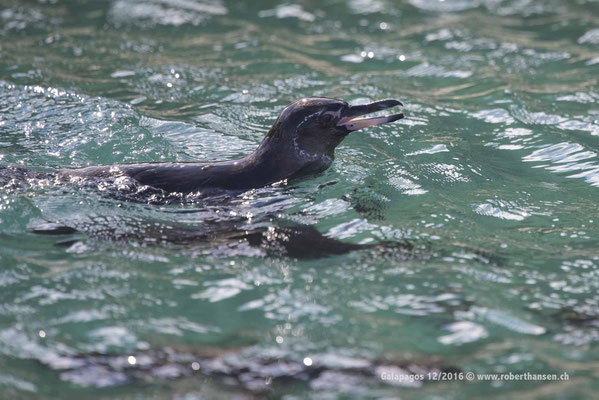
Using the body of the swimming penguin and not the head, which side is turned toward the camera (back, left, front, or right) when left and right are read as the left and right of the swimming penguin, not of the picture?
right
